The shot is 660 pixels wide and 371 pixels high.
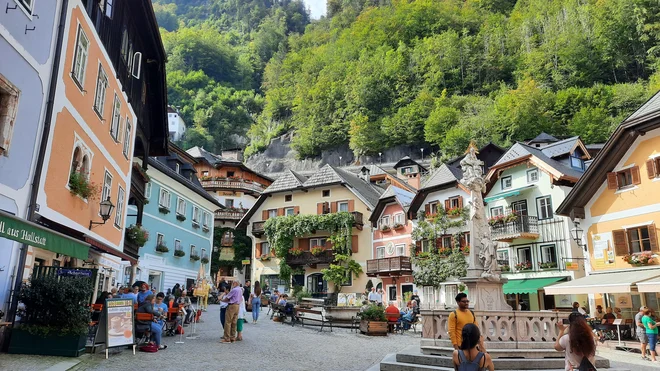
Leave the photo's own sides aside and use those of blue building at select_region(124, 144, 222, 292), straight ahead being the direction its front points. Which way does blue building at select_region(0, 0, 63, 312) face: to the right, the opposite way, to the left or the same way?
the same way

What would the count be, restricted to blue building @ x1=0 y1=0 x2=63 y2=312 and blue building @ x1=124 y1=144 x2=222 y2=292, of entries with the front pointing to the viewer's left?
0

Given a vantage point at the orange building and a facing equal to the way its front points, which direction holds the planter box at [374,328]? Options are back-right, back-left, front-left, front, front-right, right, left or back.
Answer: front-left

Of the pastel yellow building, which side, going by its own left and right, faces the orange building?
front

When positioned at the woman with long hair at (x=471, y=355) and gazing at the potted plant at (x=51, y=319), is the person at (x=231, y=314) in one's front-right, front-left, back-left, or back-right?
front-right

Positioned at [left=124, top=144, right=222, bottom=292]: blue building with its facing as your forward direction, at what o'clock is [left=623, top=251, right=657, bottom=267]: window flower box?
The window flower box is roughly at 12 o'clock from the blue building.

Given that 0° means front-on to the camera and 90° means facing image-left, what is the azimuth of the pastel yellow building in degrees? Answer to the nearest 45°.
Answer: approximately 45°

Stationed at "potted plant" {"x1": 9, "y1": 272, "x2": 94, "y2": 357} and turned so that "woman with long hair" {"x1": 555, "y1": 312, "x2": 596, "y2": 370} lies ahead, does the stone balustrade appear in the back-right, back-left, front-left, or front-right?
front-left

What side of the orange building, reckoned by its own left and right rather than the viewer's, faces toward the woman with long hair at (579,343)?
front

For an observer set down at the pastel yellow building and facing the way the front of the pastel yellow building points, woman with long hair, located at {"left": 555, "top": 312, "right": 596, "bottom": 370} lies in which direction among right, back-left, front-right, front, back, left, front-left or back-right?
front-left

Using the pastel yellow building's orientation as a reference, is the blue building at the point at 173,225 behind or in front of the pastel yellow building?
in front

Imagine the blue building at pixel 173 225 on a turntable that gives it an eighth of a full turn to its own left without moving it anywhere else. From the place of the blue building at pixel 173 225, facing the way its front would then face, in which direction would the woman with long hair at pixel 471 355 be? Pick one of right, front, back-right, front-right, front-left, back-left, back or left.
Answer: right

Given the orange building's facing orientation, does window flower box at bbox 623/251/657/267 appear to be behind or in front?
in front

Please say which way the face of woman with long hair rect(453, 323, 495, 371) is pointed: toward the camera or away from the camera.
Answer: away from the camera

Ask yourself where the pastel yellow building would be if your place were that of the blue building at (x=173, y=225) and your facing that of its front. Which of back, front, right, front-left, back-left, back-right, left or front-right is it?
front

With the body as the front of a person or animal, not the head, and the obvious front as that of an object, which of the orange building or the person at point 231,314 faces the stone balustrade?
the orange building

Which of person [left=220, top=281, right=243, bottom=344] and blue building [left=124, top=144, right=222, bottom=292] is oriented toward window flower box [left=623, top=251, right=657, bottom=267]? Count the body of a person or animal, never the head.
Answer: the blue building

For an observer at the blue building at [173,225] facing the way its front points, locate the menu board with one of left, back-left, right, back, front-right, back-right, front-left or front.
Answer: front-right
